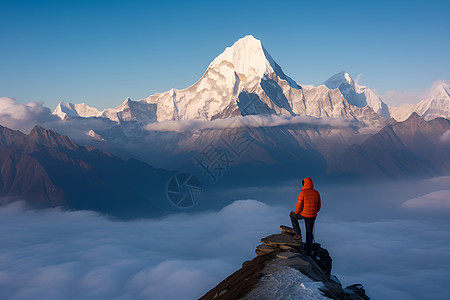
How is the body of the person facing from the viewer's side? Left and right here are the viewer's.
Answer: facing away from the viewer and to the left of the viewer
